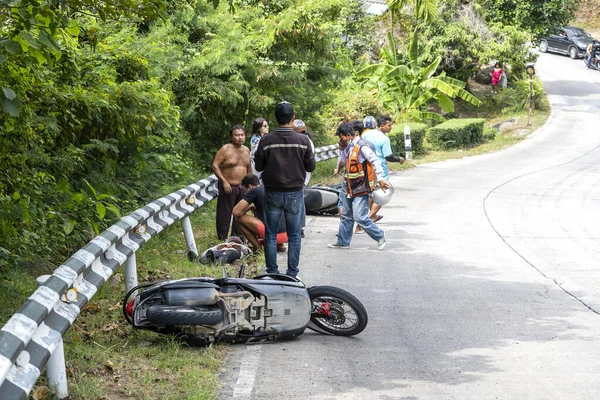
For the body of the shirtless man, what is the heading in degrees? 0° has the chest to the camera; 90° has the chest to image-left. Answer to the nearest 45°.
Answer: approximately 315°

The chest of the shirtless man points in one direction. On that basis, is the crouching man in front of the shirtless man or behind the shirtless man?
in front

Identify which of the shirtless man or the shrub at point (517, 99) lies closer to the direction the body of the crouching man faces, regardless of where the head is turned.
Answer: the shirtless man

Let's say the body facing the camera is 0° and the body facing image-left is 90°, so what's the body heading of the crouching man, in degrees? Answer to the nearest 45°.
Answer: approximately 90°

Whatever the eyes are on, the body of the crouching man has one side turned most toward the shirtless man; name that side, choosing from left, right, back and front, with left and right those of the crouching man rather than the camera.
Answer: right

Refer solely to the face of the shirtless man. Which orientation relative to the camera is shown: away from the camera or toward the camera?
toward the camera

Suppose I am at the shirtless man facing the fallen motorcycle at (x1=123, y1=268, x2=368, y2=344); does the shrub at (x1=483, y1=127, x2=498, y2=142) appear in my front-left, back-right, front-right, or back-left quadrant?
back-left

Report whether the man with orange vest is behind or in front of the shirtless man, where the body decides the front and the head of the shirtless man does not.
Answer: in front
